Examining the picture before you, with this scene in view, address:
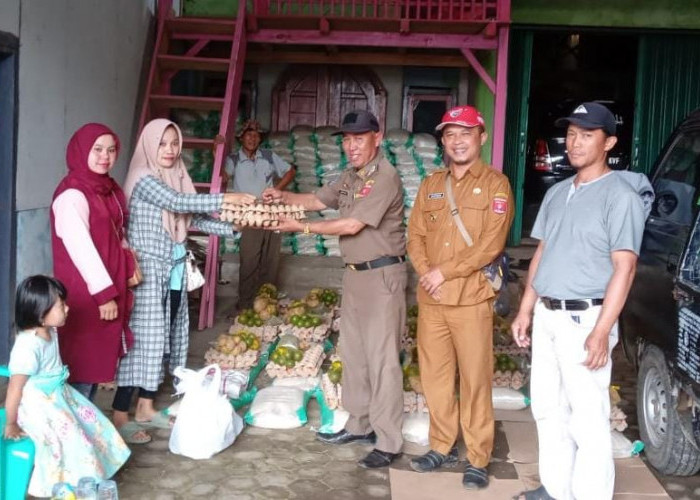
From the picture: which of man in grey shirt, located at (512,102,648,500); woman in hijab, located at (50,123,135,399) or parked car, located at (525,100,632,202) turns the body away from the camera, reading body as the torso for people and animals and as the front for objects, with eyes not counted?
the parked car

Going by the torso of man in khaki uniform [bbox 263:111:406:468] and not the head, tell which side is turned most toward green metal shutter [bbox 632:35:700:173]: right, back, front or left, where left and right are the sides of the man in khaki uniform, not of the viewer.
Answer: back

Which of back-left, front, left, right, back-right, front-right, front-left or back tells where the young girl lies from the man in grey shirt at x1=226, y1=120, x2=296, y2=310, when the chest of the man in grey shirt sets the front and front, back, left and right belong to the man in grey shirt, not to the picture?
front

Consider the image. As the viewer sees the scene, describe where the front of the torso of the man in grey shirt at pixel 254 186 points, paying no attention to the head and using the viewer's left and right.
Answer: facing the viewer

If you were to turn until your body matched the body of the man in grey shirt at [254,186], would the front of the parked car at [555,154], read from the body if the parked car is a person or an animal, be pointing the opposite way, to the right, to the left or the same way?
the opposite way

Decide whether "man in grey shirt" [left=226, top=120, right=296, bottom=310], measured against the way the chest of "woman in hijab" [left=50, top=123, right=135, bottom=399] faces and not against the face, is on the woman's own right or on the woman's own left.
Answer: on the woman's own left

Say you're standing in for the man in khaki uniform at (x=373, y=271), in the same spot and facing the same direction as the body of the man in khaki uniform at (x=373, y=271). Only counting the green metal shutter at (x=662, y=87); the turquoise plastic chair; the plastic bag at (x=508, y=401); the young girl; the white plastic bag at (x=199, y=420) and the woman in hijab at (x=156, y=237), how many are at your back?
2

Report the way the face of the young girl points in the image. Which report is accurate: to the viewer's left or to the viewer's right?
to the viewer's right

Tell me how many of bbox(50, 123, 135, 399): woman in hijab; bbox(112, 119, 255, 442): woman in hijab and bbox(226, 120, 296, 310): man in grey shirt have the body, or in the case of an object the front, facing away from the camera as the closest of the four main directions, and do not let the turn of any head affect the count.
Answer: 0

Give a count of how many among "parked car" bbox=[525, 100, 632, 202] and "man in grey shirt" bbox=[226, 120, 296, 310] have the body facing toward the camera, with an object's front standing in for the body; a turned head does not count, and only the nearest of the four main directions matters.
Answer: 1

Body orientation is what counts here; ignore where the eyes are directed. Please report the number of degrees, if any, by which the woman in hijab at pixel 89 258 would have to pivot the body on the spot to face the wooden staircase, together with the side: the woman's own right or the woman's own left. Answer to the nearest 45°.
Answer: approximately 135° to the woman's own left

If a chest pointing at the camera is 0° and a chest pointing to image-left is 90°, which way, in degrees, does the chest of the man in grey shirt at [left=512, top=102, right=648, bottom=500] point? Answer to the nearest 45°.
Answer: approximately 45°

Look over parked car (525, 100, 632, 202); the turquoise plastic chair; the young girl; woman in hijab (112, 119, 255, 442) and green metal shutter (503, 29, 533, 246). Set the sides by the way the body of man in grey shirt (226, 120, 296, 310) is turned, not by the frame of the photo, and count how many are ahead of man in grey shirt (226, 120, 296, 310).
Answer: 3

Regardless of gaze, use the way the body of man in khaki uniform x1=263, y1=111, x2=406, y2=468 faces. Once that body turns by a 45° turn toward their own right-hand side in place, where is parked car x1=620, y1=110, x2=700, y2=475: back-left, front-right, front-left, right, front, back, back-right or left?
back

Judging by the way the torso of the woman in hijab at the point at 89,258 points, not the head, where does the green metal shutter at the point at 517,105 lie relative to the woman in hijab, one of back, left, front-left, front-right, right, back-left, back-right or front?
left

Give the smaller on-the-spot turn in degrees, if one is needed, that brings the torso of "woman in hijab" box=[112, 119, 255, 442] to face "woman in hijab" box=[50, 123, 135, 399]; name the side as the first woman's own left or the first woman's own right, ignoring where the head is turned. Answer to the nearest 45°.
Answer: approximately 90° to the first woman's own right

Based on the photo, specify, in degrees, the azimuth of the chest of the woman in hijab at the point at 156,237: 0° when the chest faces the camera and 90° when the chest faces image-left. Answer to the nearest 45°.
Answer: approximately 315°

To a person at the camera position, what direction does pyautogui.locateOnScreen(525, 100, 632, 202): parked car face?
facing away from the viewer
